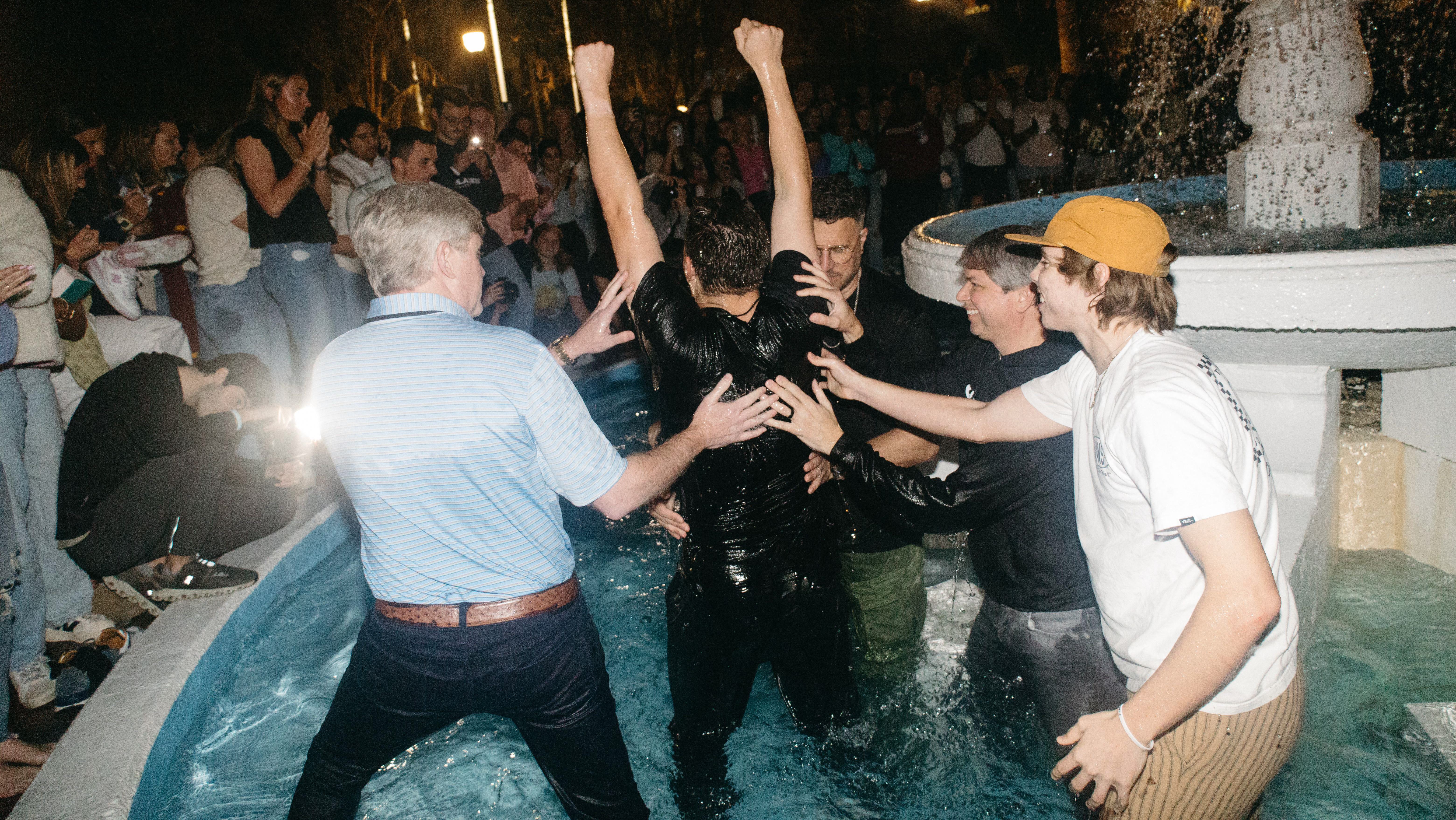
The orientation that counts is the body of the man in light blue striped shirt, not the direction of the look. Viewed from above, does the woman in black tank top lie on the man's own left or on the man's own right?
on the man's own left

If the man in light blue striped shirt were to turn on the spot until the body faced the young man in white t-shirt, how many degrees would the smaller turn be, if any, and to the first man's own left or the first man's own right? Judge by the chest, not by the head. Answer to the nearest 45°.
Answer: approximately 90° to the first man's own right

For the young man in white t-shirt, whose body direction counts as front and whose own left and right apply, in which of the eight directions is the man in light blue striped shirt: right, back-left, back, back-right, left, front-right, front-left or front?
front

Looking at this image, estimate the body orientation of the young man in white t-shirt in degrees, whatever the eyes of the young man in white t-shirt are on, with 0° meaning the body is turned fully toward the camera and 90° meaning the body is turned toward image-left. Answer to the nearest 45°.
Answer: approximately 90°

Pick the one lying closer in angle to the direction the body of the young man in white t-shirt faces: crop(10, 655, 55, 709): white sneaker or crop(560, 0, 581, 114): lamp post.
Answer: the white sneaker

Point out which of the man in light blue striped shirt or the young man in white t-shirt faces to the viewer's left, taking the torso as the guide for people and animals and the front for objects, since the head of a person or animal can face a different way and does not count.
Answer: the young man in white t-shirt

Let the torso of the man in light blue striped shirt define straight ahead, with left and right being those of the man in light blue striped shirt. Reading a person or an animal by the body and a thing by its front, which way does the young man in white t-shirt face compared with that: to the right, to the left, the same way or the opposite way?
to the left

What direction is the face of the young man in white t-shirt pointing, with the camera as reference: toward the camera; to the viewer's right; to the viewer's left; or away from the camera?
to the viewer's left

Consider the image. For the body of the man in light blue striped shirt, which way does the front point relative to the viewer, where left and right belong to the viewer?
facing away from the viewer and to the right of the viewer

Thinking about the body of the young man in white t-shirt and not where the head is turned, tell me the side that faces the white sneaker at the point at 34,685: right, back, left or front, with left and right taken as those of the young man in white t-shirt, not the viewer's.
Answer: front

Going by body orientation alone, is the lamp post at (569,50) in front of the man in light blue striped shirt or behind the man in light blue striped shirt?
in front

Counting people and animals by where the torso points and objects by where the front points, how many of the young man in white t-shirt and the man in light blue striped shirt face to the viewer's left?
1
